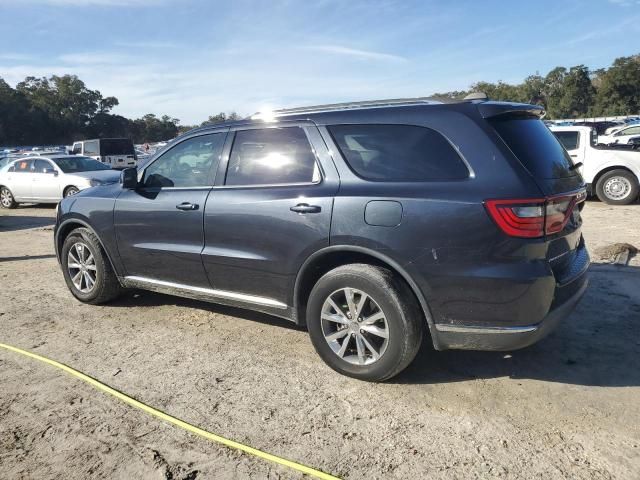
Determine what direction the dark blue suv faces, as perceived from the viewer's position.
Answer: facing away from the viewer and to the left of the viewer

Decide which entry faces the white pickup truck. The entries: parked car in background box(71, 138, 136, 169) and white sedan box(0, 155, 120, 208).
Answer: the white sedan

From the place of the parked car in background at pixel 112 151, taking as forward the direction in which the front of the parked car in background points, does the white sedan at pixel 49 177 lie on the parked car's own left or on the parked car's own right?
on the parked car's own left

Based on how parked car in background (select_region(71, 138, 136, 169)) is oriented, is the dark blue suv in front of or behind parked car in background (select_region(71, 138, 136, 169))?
behind

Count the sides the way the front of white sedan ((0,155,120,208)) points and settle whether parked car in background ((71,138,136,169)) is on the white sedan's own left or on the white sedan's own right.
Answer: on the white sedan's own left

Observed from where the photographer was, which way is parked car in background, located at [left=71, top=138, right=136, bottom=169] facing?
facing away from the viewer and to the left of the viewer
